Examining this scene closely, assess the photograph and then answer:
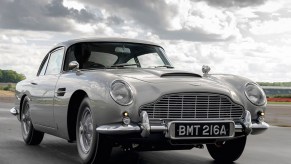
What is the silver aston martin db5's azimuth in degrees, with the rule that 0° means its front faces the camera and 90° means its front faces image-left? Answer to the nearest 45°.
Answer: approximately 315°
